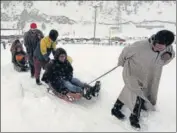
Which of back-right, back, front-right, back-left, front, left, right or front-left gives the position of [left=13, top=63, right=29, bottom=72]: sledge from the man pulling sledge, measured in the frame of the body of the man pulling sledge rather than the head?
back

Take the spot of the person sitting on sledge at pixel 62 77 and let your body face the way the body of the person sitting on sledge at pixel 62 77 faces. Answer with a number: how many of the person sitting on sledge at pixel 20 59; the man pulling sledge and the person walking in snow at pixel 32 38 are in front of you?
1

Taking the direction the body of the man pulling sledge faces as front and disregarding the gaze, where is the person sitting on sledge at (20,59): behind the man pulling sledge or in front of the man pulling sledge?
behind

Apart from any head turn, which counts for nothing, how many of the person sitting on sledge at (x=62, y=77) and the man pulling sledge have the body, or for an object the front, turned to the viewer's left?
0

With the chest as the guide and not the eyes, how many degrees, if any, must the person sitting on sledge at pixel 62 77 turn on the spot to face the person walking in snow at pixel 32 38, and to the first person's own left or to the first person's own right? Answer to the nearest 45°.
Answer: approximately 180°

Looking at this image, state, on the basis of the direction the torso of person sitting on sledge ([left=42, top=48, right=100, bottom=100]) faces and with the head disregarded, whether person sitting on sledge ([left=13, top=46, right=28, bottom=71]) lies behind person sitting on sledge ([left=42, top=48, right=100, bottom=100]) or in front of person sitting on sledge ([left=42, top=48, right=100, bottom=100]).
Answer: behind

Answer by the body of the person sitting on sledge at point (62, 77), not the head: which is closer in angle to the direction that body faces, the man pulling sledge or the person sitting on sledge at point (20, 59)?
the man pulling sledge

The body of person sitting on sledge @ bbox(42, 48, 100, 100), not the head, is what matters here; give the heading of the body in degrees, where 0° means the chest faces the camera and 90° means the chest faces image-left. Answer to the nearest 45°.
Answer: approximately 315°

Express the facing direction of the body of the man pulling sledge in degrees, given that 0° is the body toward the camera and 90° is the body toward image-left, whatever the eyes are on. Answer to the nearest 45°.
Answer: approximately 315°
